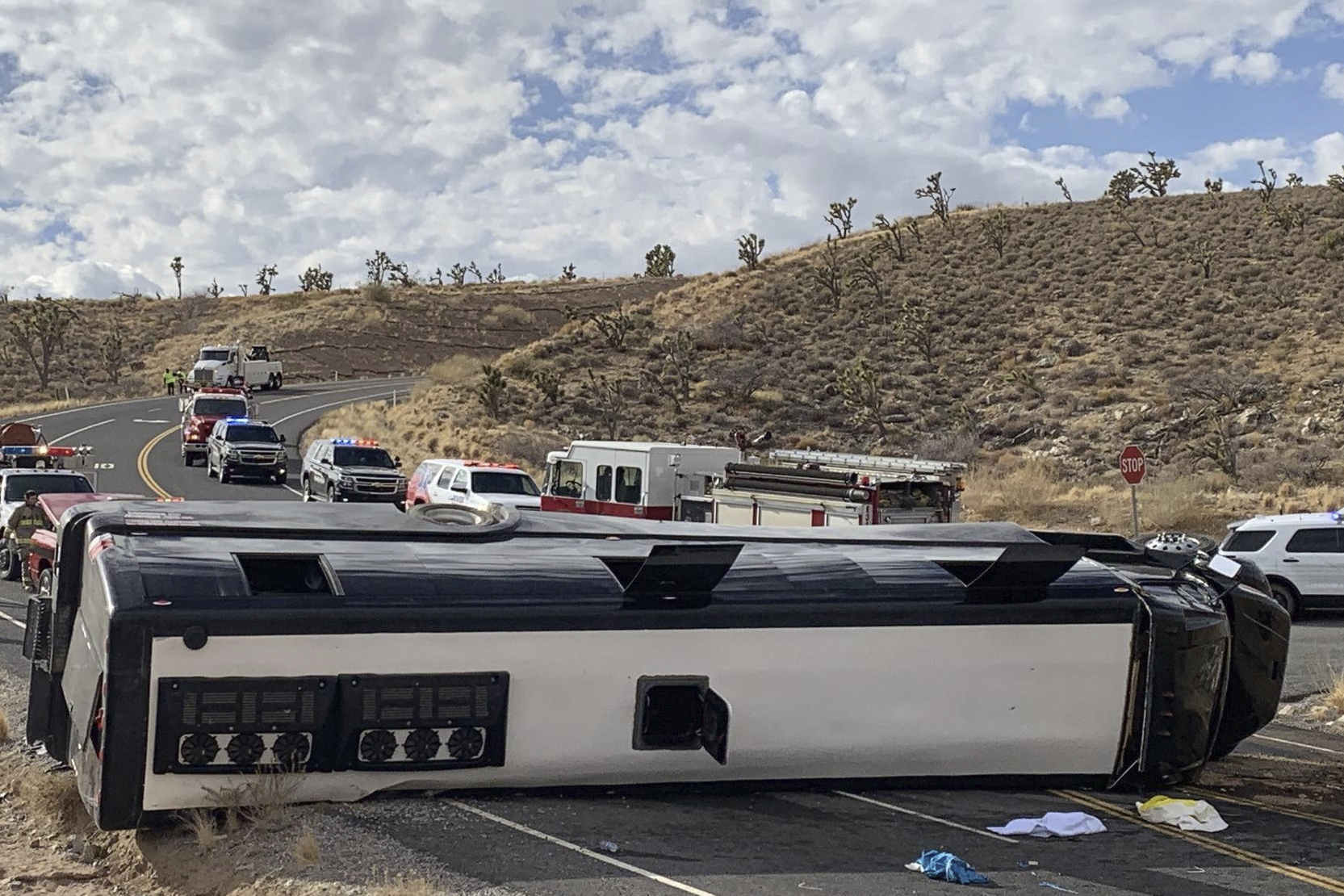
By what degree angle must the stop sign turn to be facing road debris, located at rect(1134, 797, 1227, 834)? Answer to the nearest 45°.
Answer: approximately 45° to its right

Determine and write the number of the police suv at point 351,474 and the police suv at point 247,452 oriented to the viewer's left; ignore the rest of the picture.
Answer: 0

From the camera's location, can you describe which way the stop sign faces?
facing the viewer and to the right of the viewer

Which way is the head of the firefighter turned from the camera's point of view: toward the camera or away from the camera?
toward the camera

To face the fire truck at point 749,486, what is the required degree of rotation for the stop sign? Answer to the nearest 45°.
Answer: approximately 90° to its right

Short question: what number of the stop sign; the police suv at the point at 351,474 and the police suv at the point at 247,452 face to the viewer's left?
0

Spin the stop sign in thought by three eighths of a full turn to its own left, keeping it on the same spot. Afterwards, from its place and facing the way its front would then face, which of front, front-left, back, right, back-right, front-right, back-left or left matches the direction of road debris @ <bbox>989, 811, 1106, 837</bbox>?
back

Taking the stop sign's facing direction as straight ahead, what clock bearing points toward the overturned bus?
The overturned bus is roughly at 2 o'clock from the stop sign.

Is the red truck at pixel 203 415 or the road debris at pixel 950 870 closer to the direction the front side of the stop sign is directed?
the road debris

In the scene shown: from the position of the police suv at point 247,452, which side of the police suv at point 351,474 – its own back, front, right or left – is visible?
back

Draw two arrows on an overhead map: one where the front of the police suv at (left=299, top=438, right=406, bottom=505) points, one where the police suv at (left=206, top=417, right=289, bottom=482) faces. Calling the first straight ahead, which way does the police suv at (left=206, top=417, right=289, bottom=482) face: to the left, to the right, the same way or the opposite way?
the same way

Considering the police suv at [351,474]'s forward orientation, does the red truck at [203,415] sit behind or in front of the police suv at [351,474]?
behind
